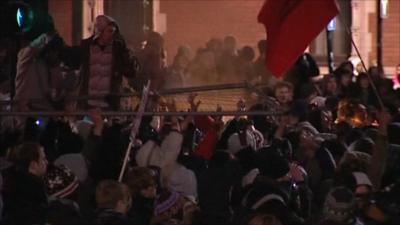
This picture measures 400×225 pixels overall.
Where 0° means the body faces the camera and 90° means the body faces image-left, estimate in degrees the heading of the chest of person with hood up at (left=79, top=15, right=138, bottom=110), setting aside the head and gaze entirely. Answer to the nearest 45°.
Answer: approximately 0°
